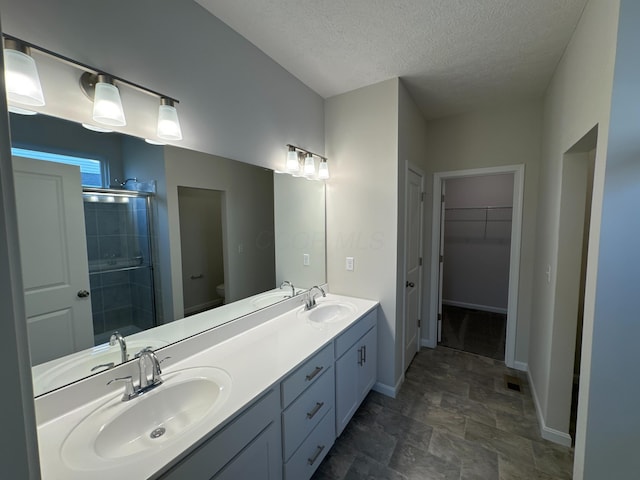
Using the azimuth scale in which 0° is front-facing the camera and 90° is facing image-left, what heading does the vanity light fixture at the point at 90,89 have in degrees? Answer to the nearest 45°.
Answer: approximately 315°

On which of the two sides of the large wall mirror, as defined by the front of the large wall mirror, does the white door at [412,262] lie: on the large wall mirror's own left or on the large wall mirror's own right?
on the large wall mirror's own left

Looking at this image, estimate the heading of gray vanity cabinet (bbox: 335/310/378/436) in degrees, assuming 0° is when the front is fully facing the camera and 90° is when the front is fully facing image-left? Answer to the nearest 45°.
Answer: approximately 315°
